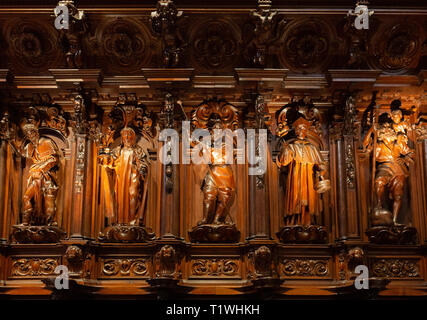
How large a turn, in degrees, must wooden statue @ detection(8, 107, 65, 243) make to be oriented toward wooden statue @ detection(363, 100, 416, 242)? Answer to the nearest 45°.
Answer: approximately 90° to its left

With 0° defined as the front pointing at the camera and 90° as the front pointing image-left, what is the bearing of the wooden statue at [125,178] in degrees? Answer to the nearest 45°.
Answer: approximately 0°

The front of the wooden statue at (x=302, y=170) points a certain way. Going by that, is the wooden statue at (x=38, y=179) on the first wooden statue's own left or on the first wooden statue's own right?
on the first wooden statue's own right

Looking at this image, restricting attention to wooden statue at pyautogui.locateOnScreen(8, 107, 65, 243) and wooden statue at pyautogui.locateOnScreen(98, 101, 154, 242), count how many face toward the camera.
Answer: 2

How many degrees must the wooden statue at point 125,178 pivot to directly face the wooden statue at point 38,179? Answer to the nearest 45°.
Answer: approximately 90° to its right

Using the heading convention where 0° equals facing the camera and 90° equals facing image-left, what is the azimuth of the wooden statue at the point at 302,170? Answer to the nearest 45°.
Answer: approximately 0°

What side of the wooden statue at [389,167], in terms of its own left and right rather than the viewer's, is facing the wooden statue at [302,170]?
right

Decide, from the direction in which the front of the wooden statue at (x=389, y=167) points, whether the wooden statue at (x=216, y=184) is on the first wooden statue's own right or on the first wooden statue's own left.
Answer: on the first wooden statue's own right

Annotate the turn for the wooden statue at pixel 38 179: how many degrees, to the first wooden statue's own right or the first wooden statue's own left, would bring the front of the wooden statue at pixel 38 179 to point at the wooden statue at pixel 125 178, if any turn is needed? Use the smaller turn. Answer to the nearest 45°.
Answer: approximately 90° to the first wooden statue's own left

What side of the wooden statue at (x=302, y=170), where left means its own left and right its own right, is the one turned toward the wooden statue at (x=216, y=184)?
right

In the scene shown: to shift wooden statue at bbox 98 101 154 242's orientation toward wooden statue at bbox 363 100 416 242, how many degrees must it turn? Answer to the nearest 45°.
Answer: approximately 90° to its left
